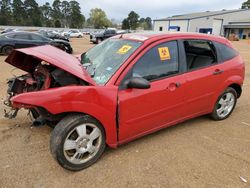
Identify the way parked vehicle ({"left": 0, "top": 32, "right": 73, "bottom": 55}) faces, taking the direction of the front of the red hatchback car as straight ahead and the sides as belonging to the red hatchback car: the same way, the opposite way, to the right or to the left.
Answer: the opposite way

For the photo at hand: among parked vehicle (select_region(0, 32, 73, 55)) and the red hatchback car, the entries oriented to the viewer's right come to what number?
1

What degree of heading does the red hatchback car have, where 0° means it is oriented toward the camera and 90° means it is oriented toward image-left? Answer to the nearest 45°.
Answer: approximately 45°

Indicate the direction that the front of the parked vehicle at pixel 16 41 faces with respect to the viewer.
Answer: facing to the right of the viewer

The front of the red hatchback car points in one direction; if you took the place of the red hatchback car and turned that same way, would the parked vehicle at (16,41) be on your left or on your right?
on your right

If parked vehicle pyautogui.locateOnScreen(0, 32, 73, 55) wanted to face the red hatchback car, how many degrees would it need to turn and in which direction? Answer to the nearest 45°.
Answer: approximately 90° to its right
